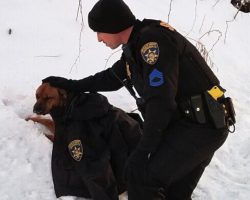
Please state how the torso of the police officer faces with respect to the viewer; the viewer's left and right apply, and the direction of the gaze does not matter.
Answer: facing to the left of the viewer

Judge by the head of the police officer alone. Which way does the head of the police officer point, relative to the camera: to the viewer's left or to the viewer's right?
to the viewer's left

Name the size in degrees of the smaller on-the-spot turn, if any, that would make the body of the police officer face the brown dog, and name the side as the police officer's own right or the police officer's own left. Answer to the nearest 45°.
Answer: approximately 45° to the police officer's own right
